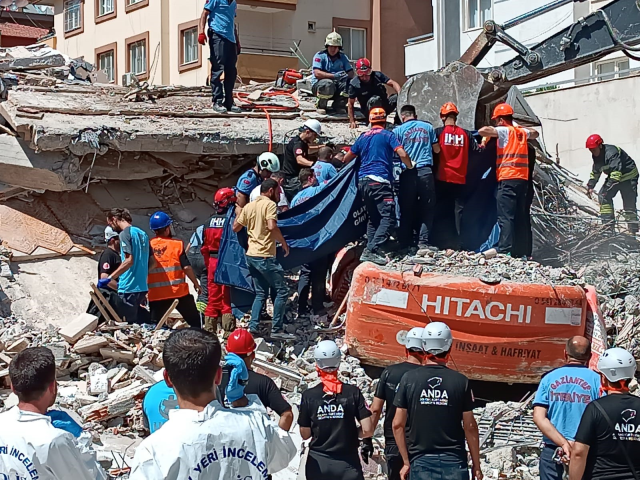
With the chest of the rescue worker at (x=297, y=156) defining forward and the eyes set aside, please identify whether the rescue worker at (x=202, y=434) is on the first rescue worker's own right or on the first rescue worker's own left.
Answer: on the first rescue worker's own right

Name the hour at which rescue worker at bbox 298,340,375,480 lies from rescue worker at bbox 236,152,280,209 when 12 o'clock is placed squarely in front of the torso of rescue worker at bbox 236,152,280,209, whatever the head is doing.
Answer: rescue worker at bbox 298,340,375,480 is roughly at 3 o'clock from rescue worker at bbox 236,152,280,209.

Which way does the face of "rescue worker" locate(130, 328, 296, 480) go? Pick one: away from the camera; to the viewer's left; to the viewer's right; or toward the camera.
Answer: away from the camera

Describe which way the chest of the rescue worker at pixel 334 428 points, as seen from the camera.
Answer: away from the camera

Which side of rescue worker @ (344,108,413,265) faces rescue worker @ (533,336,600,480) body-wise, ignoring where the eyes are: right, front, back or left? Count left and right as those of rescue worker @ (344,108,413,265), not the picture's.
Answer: back

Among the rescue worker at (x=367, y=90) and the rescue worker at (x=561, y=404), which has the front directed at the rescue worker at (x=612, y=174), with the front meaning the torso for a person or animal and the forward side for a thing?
the rescue worker at (x=561, y=404)

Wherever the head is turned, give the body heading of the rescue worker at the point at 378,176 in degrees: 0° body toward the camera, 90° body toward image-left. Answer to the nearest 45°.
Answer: approximately 180°

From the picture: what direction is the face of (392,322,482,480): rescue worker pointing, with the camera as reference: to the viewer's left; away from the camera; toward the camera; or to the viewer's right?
away from the camera

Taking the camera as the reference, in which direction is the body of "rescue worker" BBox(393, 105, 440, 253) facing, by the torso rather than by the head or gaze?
away from the camera

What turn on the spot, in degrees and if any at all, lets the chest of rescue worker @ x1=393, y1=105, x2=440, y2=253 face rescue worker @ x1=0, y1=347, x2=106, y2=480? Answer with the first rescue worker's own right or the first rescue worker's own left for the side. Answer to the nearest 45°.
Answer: approximately 180°

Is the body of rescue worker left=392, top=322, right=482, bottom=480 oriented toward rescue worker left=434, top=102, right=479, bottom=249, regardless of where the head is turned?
yes

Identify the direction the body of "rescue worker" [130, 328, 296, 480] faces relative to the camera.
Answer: away from the camera

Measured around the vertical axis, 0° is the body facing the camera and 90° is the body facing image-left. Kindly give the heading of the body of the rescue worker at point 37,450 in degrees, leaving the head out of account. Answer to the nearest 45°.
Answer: approximately 225°
